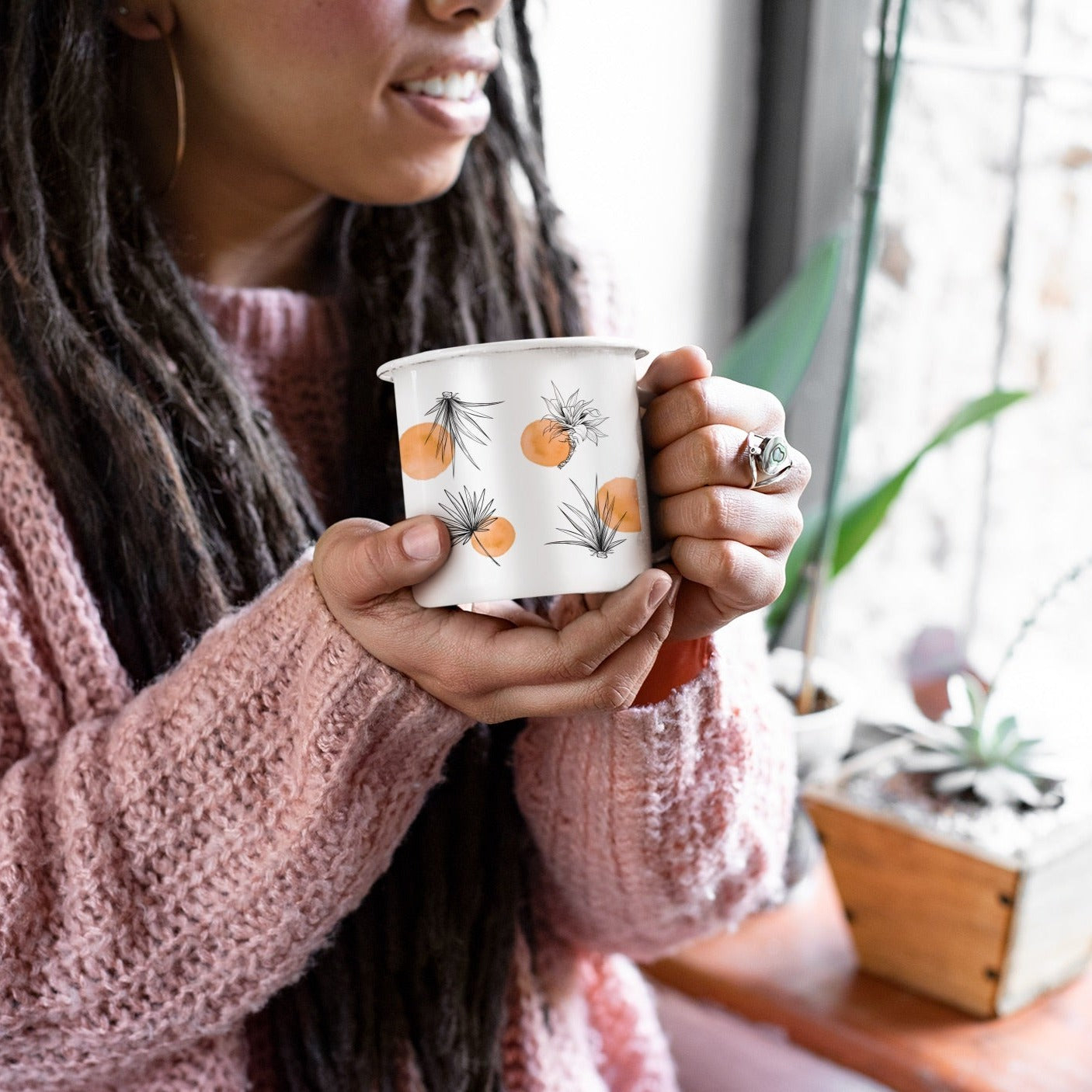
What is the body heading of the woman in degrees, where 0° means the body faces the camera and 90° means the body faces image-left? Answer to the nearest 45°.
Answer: approximately 315°
